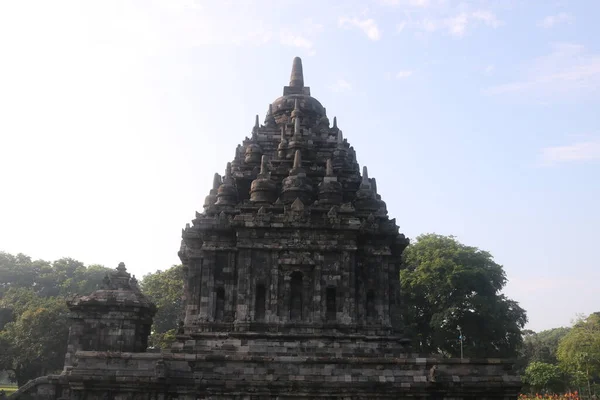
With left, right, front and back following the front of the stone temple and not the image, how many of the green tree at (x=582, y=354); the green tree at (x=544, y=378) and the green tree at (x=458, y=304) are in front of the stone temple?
0

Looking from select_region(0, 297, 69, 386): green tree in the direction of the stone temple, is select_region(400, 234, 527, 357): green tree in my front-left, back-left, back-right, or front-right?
front-left

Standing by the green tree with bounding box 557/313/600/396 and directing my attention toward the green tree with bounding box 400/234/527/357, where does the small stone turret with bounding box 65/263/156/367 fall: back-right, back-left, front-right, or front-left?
front-left

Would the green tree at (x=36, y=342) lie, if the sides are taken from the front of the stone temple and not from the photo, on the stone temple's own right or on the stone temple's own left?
on the stone temple's own right
